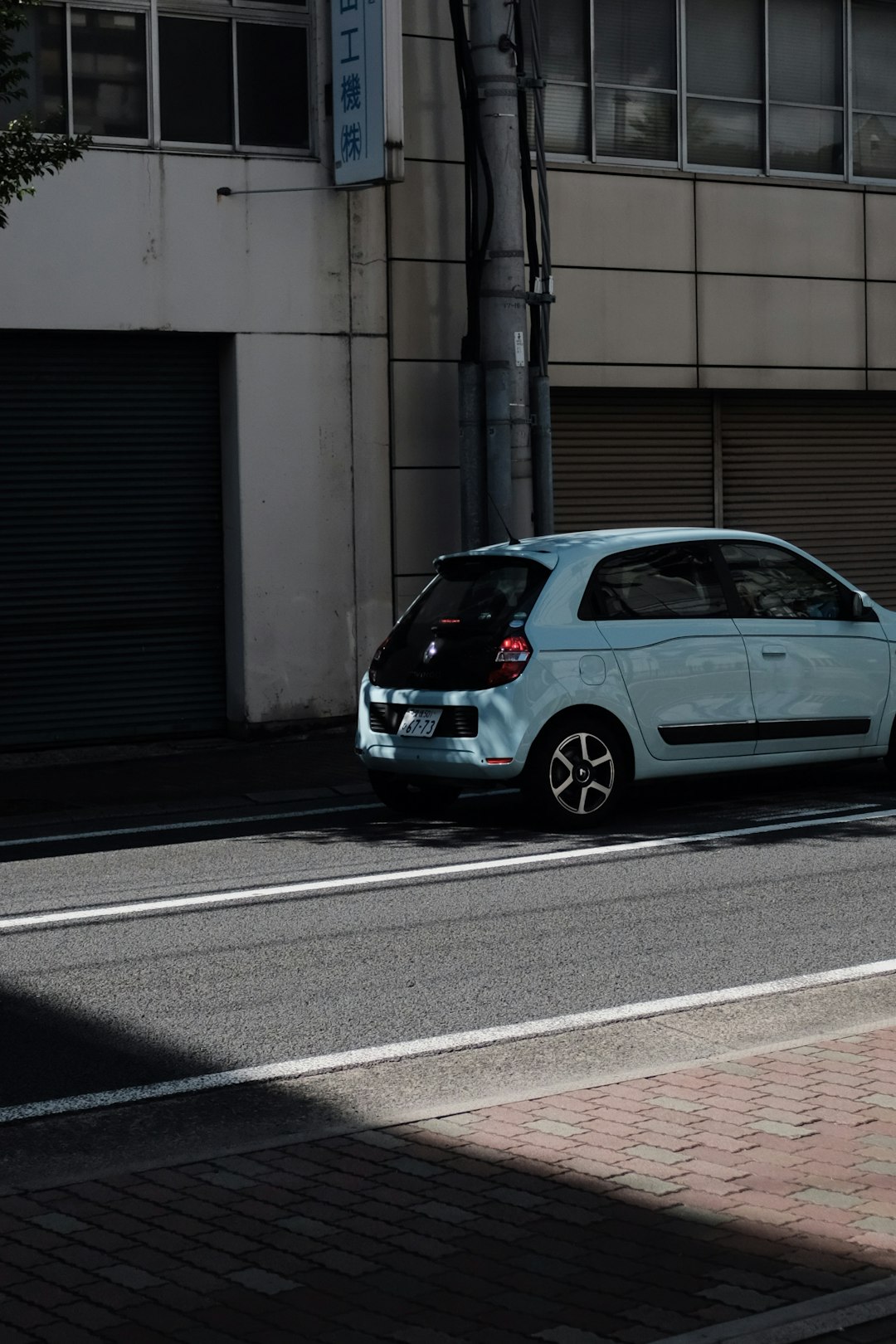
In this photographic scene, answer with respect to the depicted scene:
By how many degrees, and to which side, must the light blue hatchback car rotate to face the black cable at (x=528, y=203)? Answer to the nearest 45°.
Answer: approximately 45° to its left

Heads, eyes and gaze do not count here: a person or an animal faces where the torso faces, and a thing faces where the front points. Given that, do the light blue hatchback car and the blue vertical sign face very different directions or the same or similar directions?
very different directions

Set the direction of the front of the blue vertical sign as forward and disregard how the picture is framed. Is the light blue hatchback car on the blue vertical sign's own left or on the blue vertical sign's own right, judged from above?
on the blue vertical sign's own left

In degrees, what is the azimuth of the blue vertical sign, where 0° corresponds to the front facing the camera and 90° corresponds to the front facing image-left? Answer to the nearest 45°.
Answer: approximately 45°

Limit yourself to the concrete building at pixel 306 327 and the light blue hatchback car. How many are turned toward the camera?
1

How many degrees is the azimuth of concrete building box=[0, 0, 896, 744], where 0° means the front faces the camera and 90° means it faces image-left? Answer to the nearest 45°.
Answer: approximately 0°

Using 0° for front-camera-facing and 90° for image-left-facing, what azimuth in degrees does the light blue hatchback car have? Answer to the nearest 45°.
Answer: approximately 225°
